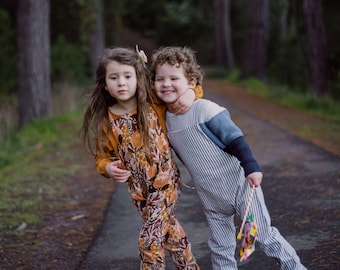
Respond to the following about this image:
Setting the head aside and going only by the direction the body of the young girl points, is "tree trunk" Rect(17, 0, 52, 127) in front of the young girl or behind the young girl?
behind

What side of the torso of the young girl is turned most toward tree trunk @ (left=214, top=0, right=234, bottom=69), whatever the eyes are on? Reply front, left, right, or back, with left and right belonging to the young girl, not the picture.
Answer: back

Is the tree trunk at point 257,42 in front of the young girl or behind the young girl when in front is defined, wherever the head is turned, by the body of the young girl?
behind

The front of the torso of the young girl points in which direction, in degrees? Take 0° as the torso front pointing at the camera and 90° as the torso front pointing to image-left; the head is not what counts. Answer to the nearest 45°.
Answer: approximately 0°

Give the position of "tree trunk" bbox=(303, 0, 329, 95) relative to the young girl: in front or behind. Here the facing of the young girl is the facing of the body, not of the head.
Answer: behind

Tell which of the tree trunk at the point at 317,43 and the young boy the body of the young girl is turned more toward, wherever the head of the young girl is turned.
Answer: the young boy

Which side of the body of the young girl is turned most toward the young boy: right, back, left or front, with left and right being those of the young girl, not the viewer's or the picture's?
left

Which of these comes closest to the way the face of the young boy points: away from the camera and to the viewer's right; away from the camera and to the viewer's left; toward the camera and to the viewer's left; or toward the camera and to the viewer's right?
toward the camera and to the viewer's left
